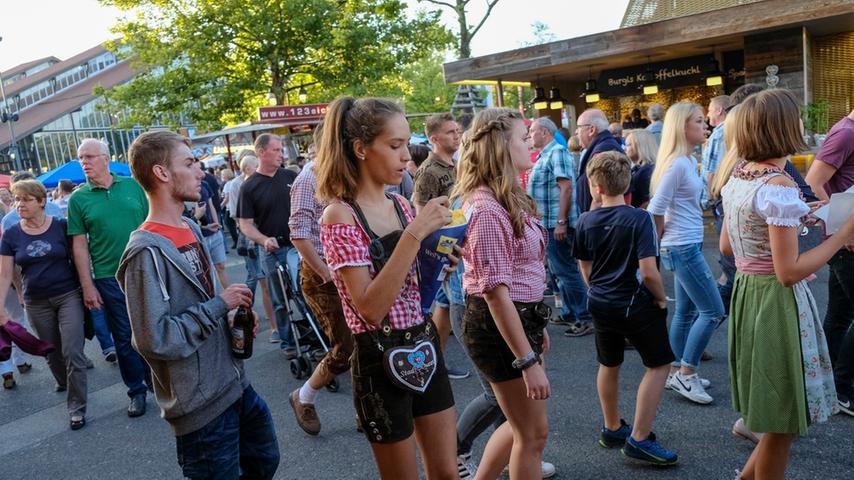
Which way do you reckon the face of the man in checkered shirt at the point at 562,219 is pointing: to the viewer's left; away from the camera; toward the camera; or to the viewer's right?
to the viewer's left

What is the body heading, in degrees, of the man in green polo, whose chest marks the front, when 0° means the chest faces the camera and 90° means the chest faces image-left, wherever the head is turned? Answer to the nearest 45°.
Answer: approximately 0°

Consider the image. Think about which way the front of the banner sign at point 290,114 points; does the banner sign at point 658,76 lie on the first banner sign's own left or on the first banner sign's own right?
on the first banner sign's own left

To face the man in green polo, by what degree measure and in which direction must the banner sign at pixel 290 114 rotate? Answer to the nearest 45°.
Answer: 0° — it already faces them

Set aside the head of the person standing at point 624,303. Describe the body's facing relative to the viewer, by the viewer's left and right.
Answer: facing away from the viewer and to the right of the viewer

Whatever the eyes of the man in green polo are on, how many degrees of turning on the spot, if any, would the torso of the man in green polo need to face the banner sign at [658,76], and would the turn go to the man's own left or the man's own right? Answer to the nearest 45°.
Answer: approximately 135° to the man's own left

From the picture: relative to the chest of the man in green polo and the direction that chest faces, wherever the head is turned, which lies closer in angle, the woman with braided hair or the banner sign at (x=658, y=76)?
the woman with braided hair

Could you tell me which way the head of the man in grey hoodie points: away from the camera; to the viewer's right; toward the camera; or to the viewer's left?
to the viewer's right

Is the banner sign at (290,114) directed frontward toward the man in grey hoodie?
yes

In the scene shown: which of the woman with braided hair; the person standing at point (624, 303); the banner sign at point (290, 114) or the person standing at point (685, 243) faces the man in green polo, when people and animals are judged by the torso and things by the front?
the banner sign

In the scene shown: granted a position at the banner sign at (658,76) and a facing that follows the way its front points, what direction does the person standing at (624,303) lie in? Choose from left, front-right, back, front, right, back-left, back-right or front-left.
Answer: front-left

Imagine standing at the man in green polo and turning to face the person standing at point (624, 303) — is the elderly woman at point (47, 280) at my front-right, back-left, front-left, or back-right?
back-right
